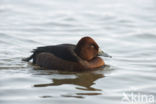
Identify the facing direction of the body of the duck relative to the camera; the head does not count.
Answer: to the viewer's right
